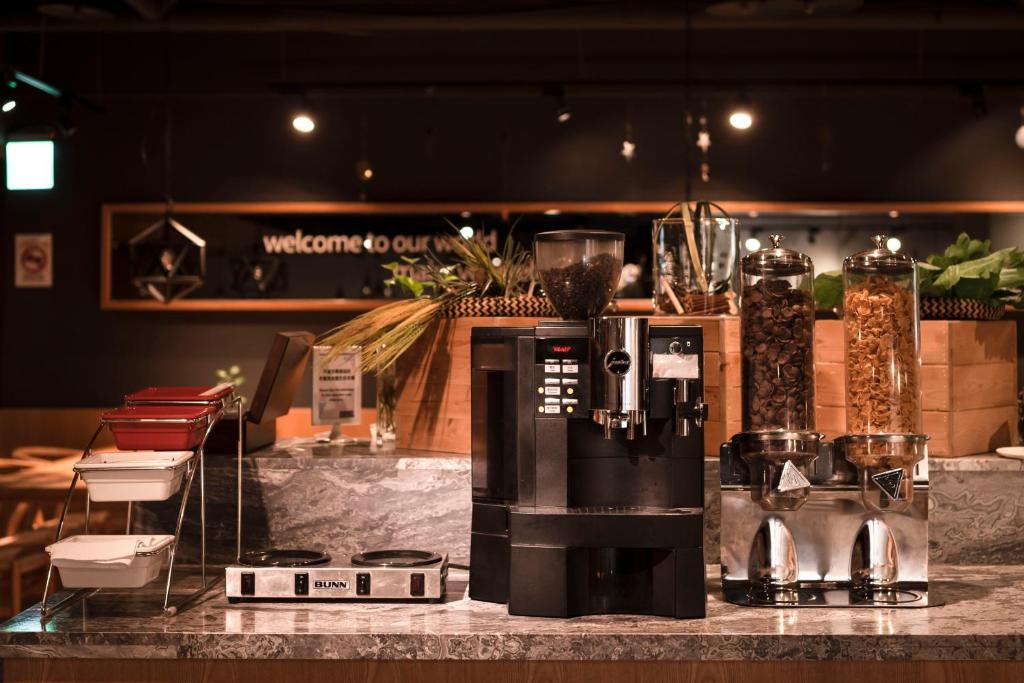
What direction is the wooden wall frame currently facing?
toward the camera

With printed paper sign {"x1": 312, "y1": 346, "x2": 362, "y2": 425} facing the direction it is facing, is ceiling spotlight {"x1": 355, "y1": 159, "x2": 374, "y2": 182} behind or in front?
behind

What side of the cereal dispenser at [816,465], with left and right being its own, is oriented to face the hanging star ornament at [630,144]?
back

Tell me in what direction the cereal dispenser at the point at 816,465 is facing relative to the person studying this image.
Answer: facing the viewer

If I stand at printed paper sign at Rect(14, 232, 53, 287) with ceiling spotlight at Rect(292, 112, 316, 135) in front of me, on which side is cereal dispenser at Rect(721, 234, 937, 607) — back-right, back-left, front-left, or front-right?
front-right

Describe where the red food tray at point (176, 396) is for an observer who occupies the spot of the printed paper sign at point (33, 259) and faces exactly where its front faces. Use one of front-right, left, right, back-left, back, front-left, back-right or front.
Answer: front

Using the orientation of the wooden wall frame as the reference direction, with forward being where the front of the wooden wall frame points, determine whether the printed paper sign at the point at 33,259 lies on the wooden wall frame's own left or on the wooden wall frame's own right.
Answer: on the wooden wall frame's own right

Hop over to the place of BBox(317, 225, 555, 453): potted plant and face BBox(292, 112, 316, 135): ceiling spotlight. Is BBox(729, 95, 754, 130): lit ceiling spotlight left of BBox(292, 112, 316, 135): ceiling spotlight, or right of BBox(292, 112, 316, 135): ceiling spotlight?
right

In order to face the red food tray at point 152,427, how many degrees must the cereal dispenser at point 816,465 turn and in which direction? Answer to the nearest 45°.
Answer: approximately 90° to its right

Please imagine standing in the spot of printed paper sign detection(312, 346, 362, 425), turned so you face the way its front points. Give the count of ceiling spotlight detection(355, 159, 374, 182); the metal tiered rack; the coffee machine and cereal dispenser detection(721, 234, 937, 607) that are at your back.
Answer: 1

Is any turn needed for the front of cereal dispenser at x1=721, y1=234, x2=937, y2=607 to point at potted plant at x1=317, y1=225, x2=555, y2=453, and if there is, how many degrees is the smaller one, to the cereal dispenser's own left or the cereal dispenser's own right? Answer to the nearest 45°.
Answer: approximately 90° to the cereal dispenser's own right

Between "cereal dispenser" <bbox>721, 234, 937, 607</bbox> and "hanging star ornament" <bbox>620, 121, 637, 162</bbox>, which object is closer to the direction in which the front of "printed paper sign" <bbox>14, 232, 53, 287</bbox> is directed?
the cereal dispenser

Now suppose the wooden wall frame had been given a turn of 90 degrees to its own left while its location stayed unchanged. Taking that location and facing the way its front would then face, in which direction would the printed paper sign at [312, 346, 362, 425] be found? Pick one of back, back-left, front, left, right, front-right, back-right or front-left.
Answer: right

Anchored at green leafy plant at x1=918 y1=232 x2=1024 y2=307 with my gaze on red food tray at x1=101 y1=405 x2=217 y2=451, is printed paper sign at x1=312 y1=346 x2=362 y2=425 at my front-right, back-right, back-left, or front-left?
front-right

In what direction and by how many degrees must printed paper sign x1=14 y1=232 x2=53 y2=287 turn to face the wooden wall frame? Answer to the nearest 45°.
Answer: approximately 45° to its left

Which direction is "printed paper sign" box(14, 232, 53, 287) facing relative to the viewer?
toward the camera

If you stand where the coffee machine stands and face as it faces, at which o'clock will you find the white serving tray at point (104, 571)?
The white serving tray is roughly at 3 o'clock from the coffee machine.
